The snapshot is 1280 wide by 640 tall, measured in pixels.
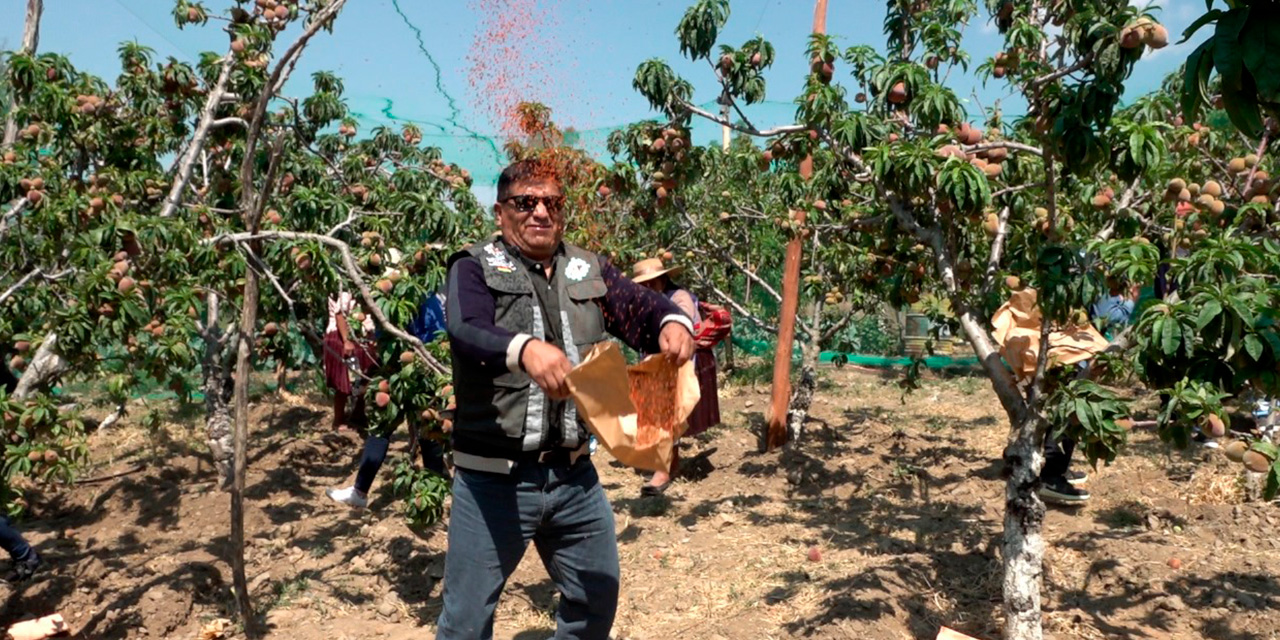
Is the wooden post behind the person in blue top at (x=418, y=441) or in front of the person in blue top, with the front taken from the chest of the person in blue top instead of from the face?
behind

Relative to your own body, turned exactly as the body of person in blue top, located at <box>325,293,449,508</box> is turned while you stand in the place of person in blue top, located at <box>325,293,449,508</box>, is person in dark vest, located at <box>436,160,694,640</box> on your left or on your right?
on your left

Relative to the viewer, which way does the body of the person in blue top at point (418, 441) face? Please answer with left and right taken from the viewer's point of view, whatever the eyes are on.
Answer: facing to the left of the viewer

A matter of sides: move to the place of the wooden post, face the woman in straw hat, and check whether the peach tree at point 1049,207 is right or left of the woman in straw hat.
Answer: left

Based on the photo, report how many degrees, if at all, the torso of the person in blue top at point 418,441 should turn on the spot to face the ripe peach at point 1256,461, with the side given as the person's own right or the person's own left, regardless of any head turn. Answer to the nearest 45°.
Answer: approximately 135° to the person's own left

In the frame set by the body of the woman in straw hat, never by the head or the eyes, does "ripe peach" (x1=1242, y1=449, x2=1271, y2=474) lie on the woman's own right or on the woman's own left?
on the woman's own left
